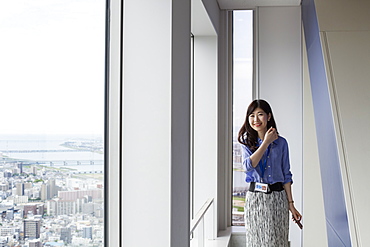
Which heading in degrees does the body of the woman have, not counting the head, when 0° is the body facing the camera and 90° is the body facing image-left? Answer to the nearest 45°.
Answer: approximately 0°
